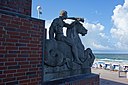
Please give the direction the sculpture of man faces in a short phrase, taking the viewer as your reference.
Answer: facing to the right of the viewer
